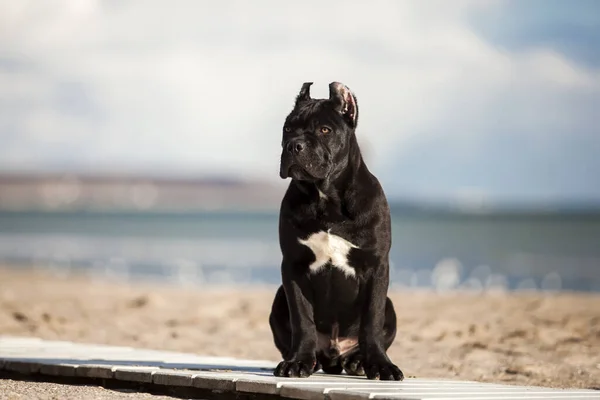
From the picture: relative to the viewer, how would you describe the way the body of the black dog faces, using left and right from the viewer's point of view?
facing the viewer
